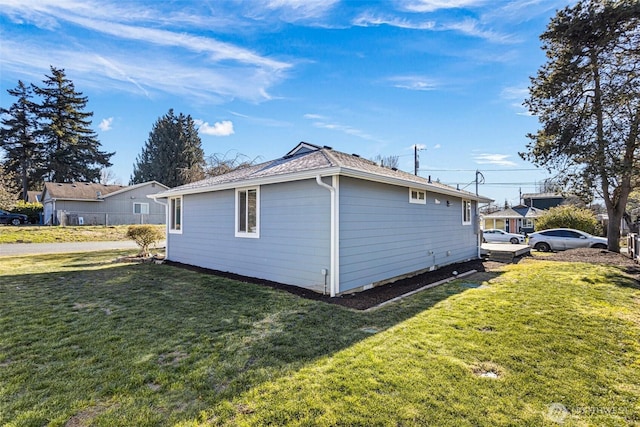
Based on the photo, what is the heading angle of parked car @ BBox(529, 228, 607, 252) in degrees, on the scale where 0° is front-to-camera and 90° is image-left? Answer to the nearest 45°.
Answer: approximately 270°

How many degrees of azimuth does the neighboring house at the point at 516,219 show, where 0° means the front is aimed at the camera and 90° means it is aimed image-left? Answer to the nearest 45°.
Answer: approximately 0°

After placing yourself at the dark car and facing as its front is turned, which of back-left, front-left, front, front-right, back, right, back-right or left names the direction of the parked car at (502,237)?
front-right

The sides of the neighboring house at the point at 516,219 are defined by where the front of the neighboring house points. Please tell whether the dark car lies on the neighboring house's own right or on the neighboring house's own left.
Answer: on the neighboring house's own right

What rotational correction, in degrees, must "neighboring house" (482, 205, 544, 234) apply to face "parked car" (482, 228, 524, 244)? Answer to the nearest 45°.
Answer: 0° — it already faces it
